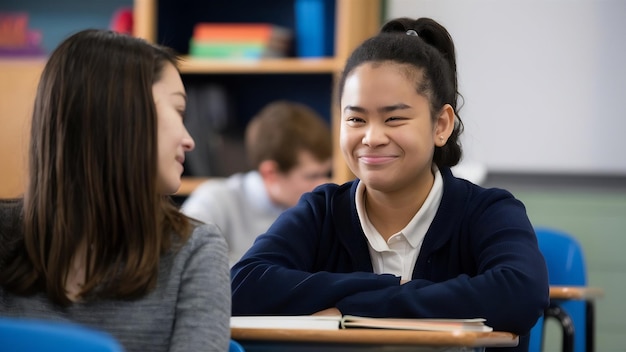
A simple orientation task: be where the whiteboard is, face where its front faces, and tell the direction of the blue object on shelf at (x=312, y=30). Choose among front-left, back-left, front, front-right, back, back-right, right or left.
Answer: right

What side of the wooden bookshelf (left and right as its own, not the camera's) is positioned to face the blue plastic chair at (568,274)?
front

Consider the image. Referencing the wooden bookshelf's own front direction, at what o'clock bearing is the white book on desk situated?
The white book on desk is roughly at 12 o'clock from the wooden bookshelf.

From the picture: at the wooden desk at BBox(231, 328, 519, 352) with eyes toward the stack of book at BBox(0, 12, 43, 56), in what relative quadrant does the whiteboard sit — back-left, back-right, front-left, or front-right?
front-right

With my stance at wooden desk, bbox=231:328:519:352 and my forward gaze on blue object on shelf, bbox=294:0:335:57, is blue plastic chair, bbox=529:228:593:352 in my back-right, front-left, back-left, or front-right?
front-right

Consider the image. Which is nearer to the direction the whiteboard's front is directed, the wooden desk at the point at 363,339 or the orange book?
the wooden desk

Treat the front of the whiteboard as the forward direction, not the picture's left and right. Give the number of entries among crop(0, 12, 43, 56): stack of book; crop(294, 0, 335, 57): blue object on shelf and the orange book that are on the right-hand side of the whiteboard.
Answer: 3

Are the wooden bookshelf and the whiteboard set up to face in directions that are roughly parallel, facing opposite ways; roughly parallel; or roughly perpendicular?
roughly parallel

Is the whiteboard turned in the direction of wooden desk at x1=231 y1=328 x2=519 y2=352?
yes

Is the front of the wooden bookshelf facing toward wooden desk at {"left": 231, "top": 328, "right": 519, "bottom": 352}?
yes

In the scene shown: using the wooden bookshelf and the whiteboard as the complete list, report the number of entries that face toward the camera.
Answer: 2

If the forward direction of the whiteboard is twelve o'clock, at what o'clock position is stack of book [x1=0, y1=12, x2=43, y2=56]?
The stack of book is roughly at 3 o'clock from the whiteboard.

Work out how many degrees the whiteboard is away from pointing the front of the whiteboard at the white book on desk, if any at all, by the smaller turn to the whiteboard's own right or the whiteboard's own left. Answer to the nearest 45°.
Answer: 0° — it already faces it

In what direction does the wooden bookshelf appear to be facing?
toward the camera

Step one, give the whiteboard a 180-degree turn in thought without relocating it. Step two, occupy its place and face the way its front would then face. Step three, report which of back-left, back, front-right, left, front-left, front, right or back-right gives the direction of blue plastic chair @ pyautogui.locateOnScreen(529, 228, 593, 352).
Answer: back
